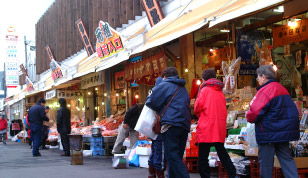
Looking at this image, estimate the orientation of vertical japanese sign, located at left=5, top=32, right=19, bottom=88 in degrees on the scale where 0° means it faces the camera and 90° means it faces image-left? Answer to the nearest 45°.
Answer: approximately 0°

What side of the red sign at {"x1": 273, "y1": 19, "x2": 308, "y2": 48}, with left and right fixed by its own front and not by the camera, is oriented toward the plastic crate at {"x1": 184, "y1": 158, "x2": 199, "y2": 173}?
front

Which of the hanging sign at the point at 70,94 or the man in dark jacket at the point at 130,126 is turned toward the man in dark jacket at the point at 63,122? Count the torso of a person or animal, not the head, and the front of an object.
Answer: the hanging sign

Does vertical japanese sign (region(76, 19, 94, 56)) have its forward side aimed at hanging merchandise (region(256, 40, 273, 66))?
no

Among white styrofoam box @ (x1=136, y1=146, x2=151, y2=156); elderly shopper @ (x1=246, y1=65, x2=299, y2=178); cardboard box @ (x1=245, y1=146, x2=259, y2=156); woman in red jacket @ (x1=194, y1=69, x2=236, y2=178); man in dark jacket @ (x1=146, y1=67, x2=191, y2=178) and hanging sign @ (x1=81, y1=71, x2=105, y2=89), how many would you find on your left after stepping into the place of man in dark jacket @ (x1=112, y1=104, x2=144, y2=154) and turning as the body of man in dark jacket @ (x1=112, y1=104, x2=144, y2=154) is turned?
1

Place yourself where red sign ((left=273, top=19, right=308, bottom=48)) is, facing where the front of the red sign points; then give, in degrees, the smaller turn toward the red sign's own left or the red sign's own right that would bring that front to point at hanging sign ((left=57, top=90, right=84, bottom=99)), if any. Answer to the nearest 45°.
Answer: approximately 90° to the red sign's own right

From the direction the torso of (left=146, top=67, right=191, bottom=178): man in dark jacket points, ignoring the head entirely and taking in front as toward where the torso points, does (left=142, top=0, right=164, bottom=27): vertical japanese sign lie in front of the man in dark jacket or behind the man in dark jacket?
in front

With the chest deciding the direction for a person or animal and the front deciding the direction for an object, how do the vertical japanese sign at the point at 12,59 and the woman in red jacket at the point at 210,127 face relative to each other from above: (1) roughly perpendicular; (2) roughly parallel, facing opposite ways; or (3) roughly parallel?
roughly parallel, facing opposite ways

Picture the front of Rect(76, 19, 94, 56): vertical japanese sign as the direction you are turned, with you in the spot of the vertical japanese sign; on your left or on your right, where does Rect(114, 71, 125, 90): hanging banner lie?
on your left

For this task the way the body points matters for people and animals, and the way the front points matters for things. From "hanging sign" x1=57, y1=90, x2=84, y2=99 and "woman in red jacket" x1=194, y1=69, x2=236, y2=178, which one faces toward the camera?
the hanging sign

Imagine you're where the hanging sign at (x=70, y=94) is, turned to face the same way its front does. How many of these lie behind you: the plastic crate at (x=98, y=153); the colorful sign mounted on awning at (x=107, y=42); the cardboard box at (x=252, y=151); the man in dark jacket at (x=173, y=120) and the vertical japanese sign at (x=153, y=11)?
0

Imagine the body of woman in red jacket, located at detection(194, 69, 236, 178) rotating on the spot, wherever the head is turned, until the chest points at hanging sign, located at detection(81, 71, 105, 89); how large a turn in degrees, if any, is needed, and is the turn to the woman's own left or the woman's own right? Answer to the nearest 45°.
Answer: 0° — they already face it

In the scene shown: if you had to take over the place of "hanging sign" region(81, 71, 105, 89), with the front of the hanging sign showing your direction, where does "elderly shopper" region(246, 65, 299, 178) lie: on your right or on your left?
on your left

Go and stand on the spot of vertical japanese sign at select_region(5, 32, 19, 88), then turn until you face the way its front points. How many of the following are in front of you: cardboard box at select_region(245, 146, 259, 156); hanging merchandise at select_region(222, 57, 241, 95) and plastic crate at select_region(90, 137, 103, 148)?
3

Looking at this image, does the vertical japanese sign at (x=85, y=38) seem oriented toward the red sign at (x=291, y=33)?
no

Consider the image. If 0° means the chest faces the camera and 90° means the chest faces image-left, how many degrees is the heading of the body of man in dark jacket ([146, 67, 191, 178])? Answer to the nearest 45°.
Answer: approximately 135°
